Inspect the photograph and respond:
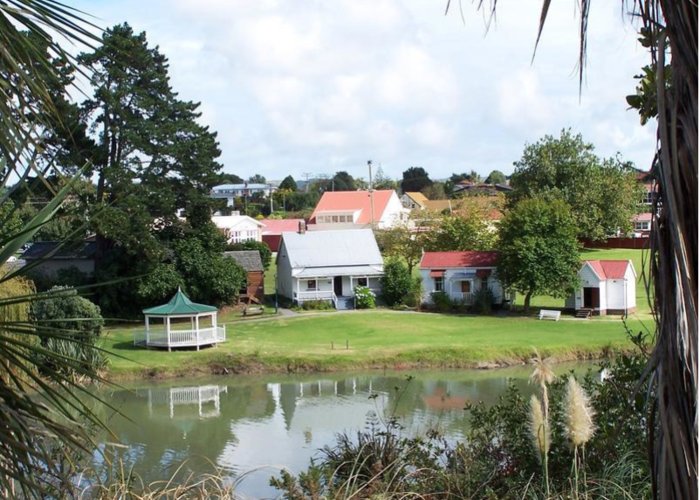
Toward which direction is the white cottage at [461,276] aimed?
toward the camera

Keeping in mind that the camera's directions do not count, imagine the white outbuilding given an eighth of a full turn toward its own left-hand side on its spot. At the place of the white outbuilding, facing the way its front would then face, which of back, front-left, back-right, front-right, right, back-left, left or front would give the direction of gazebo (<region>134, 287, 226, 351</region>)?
front-right

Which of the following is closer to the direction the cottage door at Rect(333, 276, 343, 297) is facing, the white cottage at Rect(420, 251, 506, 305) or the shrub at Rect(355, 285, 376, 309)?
the shrub

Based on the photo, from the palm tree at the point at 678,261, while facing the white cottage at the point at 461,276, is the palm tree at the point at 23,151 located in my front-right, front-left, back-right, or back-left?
front-left

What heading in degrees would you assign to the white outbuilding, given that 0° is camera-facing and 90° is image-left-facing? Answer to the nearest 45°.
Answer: approximately 45°

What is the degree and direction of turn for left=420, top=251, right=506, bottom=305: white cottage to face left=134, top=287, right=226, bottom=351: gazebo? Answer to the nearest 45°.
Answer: approximately 45° to its right

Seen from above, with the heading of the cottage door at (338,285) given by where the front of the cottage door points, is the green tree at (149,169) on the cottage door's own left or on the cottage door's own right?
on the cottage door's own right

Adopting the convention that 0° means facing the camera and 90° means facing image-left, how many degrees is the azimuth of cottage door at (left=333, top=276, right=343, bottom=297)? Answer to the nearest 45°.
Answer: approximately 0°

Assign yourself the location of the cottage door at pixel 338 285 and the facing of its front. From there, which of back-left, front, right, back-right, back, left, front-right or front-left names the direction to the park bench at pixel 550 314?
front-left

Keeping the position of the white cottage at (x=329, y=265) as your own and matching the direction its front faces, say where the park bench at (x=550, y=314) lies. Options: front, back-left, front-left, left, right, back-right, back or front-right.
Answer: front-left

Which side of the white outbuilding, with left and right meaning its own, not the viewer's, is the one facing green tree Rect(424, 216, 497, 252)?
right

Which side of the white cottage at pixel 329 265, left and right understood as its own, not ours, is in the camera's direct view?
front

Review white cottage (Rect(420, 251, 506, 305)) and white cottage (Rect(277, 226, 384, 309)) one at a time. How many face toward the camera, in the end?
2

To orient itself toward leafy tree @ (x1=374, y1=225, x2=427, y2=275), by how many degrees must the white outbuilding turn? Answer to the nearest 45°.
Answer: approximately 90° to its right

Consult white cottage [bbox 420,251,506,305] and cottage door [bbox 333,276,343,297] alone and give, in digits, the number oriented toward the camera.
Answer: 2
